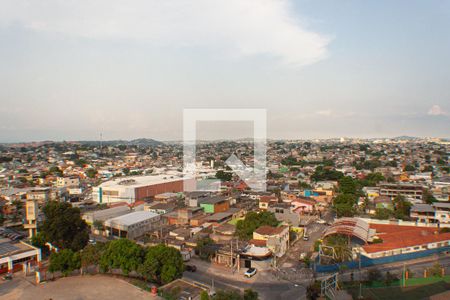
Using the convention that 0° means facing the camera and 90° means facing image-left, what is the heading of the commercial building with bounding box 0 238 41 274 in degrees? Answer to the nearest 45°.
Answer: approximately 315°

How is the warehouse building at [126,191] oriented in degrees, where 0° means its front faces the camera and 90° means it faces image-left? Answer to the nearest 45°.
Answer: approximately 45°

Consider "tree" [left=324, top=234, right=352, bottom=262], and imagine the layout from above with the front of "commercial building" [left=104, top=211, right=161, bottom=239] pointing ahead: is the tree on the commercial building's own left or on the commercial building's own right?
on the commercial building's own left

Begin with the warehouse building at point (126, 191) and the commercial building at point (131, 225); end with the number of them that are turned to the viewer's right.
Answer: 0

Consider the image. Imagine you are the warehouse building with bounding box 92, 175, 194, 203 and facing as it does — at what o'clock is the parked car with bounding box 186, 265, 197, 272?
The parked car is roughly at 10 o'clock from the warehouse building.

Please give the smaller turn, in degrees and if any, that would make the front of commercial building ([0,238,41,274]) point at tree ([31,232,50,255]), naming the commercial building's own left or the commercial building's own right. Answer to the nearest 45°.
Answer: approximately 90° to the commercial building's own left

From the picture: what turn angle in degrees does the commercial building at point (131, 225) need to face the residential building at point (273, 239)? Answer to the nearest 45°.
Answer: approximately 90° to its left

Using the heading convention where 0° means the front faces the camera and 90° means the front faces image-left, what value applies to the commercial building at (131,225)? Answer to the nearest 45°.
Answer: approximately 45°

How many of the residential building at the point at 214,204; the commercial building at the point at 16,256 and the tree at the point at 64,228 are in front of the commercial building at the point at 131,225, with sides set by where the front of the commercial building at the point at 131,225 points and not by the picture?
2

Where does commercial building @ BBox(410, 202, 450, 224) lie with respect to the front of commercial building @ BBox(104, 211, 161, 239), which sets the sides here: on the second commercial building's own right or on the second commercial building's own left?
on the second commercial building's own left

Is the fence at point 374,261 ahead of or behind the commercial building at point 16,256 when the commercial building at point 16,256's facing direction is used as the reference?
ahead

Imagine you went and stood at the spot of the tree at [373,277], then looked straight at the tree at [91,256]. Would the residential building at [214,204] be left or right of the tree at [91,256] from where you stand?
right

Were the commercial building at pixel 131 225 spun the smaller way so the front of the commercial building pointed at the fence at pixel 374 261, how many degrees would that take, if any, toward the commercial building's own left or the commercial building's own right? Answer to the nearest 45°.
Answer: approximately 90° to the commercial building's own left
